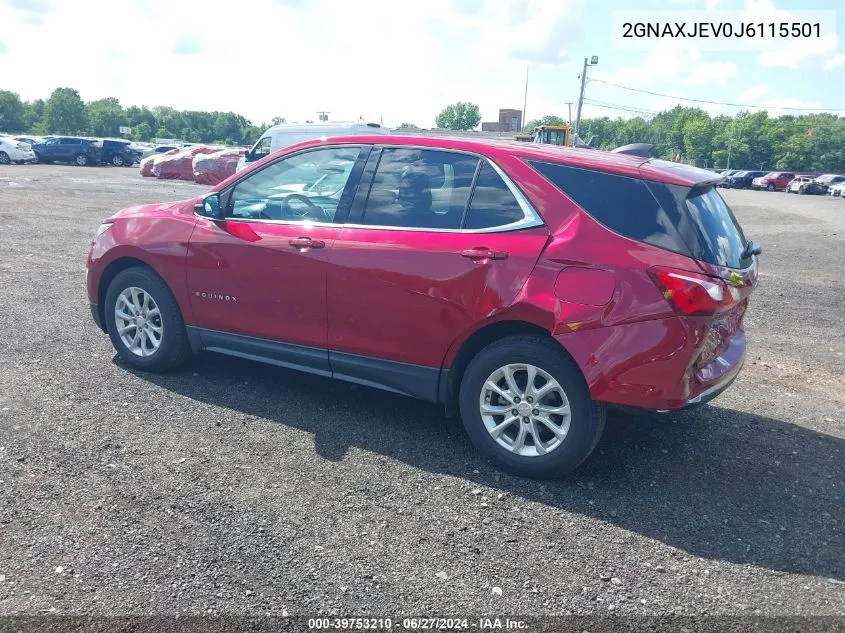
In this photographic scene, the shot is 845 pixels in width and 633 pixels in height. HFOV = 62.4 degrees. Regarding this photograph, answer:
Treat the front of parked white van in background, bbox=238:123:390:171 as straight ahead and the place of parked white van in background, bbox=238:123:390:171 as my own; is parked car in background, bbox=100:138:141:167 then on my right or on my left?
on my right

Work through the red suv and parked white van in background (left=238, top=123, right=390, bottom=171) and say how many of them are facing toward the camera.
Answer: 0

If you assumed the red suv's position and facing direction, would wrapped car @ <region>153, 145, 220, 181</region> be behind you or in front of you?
in front

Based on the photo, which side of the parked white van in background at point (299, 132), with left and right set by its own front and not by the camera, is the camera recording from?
left

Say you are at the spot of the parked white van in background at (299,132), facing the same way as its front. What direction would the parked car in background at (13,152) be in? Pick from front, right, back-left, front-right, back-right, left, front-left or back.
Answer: front-right

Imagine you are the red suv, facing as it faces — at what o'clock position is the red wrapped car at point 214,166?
The red wrapped car is roughly at 1 o'clock from the red suv.

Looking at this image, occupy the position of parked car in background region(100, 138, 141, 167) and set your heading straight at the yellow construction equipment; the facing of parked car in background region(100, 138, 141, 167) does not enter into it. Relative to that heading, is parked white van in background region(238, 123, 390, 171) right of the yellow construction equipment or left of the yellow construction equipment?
right

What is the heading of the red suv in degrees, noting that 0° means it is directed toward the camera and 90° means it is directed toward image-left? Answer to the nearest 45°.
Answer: approximately 135°

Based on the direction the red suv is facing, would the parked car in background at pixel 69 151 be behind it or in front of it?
in front

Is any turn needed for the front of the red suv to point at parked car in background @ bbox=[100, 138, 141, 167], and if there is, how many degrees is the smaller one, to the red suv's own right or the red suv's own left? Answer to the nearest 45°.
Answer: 0° — it already faces it

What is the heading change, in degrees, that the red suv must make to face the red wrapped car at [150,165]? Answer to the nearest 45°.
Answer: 0° — it already faces it

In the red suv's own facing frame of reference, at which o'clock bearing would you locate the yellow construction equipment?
The yellow construction equipment is roughly at 2 o'clock from the red suv.
